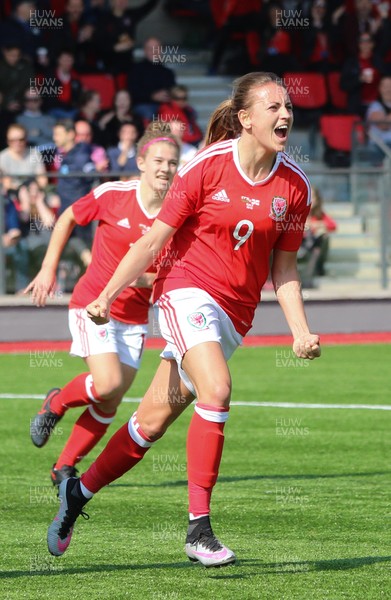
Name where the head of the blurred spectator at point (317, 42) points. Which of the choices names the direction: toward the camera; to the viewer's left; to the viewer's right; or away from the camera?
toward the camera

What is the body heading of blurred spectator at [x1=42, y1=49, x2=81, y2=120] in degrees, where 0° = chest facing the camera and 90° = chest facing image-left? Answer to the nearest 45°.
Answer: approximately 0°

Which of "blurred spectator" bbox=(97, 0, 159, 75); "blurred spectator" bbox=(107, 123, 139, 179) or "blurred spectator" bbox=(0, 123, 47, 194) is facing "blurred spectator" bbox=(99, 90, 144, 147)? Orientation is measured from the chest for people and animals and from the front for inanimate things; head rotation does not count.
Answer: "blurred spectator" bbox=(97, 0, 159, 75)

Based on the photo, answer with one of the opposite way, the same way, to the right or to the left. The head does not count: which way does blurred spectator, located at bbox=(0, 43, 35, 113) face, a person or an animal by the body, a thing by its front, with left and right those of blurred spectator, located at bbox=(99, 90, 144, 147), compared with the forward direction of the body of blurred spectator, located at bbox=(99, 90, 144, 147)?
the same way

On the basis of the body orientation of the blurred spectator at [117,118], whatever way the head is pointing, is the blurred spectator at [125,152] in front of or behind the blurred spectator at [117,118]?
in front

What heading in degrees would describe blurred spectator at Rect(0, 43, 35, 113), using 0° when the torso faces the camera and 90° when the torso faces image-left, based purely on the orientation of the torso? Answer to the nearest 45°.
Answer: approximately 0°

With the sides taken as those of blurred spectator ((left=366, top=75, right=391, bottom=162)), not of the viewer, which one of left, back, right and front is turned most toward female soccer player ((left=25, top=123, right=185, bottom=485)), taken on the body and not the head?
front

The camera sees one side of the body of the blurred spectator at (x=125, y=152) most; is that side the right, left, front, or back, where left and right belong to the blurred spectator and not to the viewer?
front

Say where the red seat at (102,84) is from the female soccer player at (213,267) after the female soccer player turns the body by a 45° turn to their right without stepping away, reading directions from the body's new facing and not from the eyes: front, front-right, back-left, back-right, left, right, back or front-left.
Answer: back

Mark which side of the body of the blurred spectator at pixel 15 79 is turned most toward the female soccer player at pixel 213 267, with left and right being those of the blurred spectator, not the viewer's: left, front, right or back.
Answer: front

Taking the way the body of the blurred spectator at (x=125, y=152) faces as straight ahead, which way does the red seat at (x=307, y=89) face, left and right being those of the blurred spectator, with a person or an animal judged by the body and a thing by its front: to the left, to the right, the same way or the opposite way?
the same way

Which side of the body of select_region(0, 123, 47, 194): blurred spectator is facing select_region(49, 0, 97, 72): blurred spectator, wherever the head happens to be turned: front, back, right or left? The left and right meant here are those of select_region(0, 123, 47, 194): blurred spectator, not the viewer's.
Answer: back

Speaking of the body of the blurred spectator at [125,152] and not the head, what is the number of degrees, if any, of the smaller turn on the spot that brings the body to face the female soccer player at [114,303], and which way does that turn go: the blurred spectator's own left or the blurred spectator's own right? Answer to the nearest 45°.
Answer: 0° — they already face them

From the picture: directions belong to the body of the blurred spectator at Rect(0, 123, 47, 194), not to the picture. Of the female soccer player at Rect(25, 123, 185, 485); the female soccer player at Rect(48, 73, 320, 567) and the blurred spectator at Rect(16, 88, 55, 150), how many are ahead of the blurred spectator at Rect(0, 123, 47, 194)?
2

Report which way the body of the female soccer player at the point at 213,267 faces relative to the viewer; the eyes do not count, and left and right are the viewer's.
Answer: facing the viewer and to the right of the viewer

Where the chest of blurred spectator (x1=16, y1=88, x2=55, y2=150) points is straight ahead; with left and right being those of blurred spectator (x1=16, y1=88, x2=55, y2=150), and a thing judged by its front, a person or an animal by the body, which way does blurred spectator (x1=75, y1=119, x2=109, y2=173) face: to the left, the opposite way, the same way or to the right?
the same way
